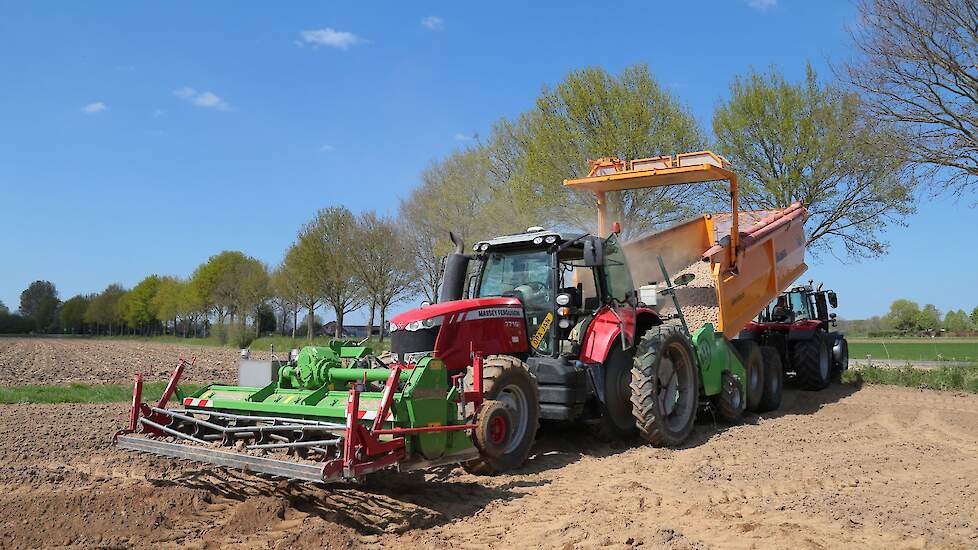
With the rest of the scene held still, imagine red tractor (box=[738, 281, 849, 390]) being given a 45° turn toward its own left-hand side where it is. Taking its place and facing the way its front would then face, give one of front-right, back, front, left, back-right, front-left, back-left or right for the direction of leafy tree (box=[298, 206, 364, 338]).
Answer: front-left

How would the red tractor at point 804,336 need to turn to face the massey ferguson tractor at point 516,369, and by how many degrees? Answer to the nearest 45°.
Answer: approximately 135° to its right

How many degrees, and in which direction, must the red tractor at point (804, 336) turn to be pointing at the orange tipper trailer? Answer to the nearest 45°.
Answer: approximately 135° to its right

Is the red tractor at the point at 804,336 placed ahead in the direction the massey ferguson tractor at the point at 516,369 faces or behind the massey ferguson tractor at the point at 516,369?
behind

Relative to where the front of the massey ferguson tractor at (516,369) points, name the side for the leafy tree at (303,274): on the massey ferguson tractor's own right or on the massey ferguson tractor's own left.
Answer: on the massey ferguson tractor's own right
